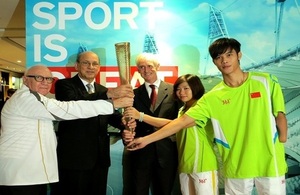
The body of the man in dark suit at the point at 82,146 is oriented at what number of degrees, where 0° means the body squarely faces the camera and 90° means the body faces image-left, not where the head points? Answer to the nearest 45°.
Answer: approximately 315°

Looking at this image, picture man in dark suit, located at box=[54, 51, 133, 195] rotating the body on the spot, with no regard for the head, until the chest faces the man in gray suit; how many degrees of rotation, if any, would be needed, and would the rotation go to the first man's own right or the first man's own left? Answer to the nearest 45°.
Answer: approximately 45° to the first man's own left

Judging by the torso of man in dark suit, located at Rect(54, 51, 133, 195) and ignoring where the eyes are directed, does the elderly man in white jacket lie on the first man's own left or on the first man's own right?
on the first man's own right

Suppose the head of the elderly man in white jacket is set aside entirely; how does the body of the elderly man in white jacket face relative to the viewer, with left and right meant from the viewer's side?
facing to the right of the viewer
